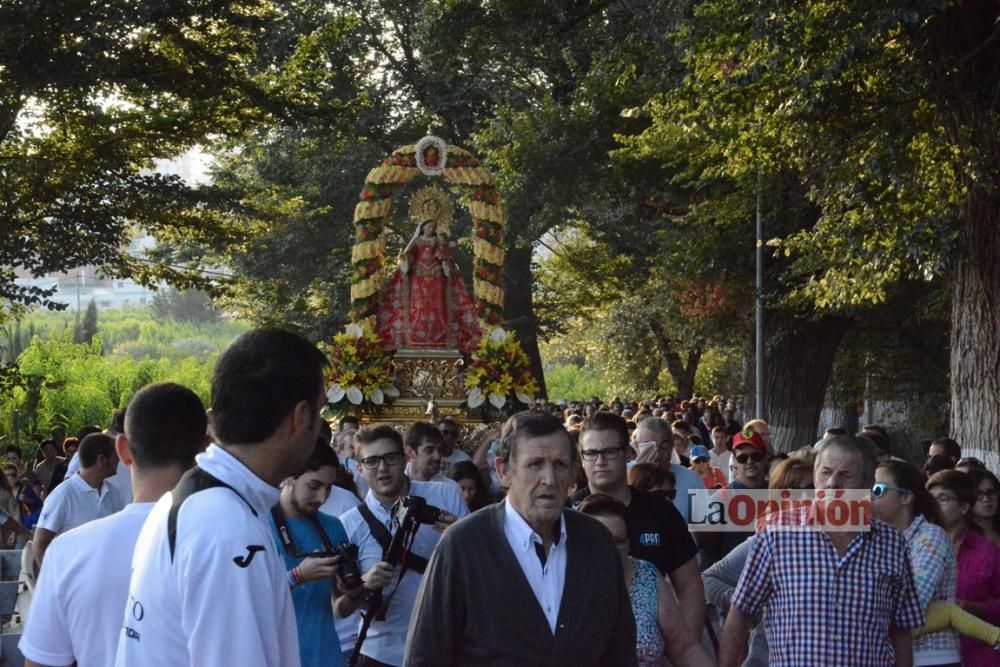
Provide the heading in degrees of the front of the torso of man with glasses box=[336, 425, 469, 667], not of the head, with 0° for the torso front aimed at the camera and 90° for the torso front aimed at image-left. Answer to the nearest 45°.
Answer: approximately 0°

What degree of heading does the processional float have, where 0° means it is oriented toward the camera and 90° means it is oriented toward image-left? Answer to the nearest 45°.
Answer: approximately 0°

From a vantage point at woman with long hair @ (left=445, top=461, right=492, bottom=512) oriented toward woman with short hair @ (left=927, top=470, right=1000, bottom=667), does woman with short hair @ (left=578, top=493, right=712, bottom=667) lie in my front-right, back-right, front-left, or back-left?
front-right

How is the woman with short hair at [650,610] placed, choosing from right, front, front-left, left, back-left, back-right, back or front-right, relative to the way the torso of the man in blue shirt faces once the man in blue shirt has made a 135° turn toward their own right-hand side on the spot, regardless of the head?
back

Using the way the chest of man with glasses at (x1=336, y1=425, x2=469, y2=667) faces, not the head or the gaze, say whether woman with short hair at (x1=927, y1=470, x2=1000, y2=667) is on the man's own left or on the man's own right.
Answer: on the man's own left

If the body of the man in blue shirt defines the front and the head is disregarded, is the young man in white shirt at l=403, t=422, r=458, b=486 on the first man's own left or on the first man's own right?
on the first man's own left

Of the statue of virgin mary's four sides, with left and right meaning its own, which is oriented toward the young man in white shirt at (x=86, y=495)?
front

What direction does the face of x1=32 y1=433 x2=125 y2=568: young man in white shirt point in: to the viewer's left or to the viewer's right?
to the viewer's right

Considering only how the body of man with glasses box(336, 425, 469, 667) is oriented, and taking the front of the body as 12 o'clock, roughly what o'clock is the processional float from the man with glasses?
The processional float is roughly at 6 o'clock from the man with glasses.

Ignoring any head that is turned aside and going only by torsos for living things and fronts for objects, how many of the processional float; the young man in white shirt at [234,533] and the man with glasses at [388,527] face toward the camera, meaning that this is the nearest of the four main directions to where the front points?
2

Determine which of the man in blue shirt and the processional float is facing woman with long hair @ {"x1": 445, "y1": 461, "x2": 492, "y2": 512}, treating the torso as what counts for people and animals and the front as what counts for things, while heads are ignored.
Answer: the processional float

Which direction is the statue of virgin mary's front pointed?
toward the camera
